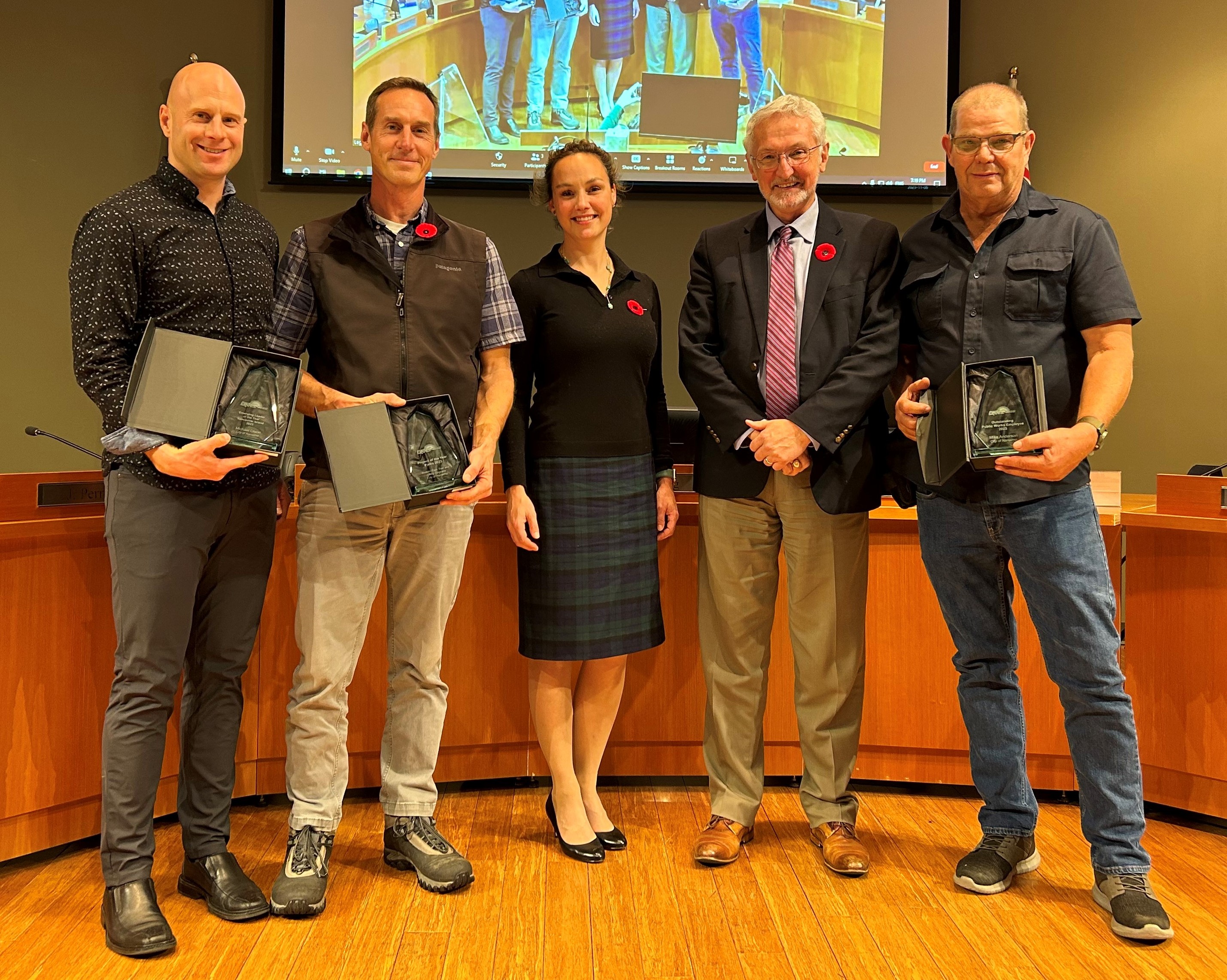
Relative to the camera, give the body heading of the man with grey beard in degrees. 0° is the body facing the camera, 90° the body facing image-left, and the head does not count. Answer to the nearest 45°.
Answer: approximately 0°

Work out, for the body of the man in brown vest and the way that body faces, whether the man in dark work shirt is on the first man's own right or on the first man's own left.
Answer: on the first man's own left

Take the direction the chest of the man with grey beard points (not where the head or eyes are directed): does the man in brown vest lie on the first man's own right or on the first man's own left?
on the first man's own right

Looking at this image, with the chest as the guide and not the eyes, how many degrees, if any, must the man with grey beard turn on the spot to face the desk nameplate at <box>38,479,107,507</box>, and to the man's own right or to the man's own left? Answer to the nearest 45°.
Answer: approximately 90° to the man's own right
